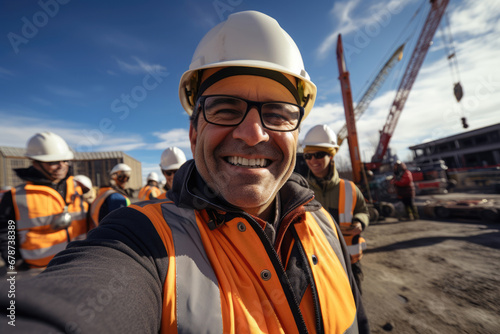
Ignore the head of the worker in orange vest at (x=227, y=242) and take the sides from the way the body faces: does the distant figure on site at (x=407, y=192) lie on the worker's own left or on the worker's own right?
on the worker's own left

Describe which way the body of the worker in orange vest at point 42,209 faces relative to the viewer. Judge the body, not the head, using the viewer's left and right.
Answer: facing the viewer and to the right of the viewer

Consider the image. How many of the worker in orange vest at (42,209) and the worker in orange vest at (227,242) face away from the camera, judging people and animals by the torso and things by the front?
0

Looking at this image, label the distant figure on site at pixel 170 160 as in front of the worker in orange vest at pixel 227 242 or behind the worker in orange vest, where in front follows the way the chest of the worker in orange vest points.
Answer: behind

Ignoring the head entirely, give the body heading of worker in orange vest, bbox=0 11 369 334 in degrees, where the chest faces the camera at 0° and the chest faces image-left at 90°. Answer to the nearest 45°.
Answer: approximately 0°

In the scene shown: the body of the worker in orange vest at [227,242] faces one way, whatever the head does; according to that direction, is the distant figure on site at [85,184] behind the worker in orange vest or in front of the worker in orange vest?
behind
